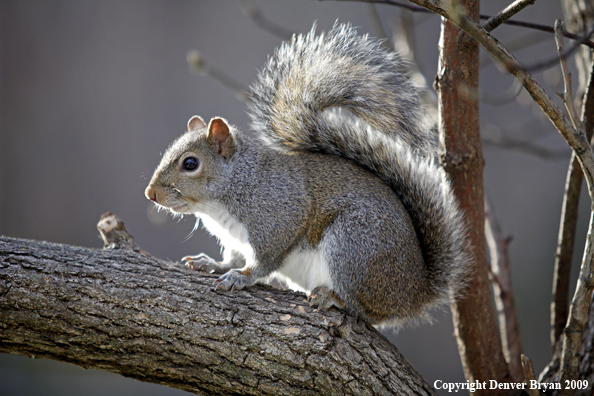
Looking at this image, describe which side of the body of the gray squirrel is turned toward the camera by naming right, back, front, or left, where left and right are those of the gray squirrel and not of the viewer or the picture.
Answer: left

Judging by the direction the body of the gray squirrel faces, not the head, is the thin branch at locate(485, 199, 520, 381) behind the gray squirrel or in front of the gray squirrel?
behind
